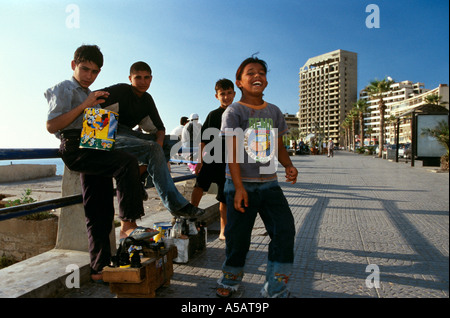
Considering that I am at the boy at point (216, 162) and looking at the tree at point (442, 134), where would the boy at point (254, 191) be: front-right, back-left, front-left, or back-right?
back-right

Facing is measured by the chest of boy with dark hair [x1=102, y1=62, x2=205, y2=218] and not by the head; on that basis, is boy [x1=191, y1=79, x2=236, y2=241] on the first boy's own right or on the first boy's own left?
on the first boy's own left

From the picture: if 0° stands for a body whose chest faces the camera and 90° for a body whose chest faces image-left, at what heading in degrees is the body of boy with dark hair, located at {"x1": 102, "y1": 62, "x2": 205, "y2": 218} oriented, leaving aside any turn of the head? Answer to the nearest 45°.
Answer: approximately 315°
